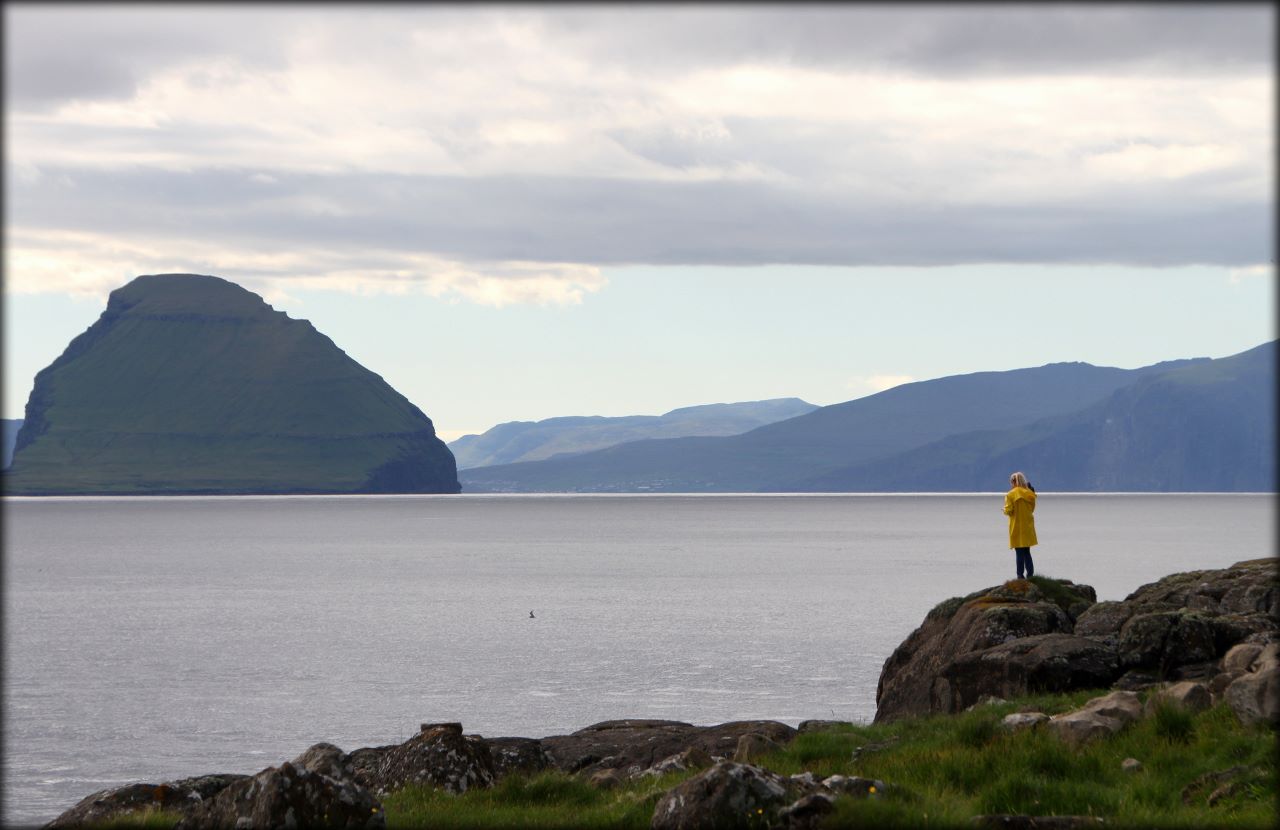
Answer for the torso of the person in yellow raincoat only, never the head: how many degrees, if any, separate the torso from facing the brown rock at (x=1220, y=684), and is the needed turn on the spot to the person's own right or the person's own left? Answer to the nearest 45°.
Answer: approximately 180°

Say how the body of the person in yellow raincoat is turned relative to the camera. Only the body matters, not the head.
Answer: away from the camera

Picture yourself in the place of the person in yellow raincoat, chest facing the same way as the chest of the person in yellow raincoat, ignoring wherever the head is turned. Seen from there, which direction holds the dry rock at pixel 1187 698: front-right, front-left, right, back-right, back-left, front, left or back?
back

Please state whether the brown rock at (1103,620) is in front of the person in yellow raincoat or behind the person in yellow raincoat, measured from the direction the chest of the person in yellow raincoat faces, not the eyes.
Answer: behind

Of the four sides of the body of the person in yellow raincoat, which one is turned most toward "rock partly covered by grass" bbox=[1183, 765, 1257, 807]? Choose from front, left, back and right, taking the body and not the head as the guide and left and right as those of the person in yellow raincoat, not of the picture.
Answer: back

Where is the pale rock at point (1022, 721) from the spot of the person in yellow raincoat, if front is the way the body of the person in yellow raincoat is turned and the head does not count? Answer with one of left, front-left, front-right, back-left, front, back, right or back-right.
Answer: back

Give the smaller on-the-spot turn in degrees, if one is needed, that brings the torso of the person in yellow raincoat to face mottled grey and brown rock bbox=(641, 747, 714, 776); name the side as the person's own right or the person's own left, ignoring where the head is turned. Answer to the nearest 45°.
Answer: approximately 180°

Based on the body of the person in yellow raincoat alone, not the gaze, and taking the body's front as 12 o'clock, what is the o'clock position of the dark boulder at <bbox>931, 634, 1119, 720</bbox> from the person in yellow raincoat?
The dark boulder is roughly at 6 o'clock from the person in yellow raincoat.

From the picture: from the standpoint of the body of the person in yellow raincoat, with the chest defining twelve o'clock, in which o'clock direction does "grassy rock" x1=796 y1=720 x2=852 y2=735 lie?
The grassy rock is roughly at 7 o'clock from the person in yellow raincoat.

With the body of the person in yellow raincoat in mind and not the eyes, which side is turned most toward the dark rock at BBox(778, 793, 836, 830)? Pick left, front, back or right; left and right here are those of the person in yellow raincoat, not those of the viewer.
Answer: back
